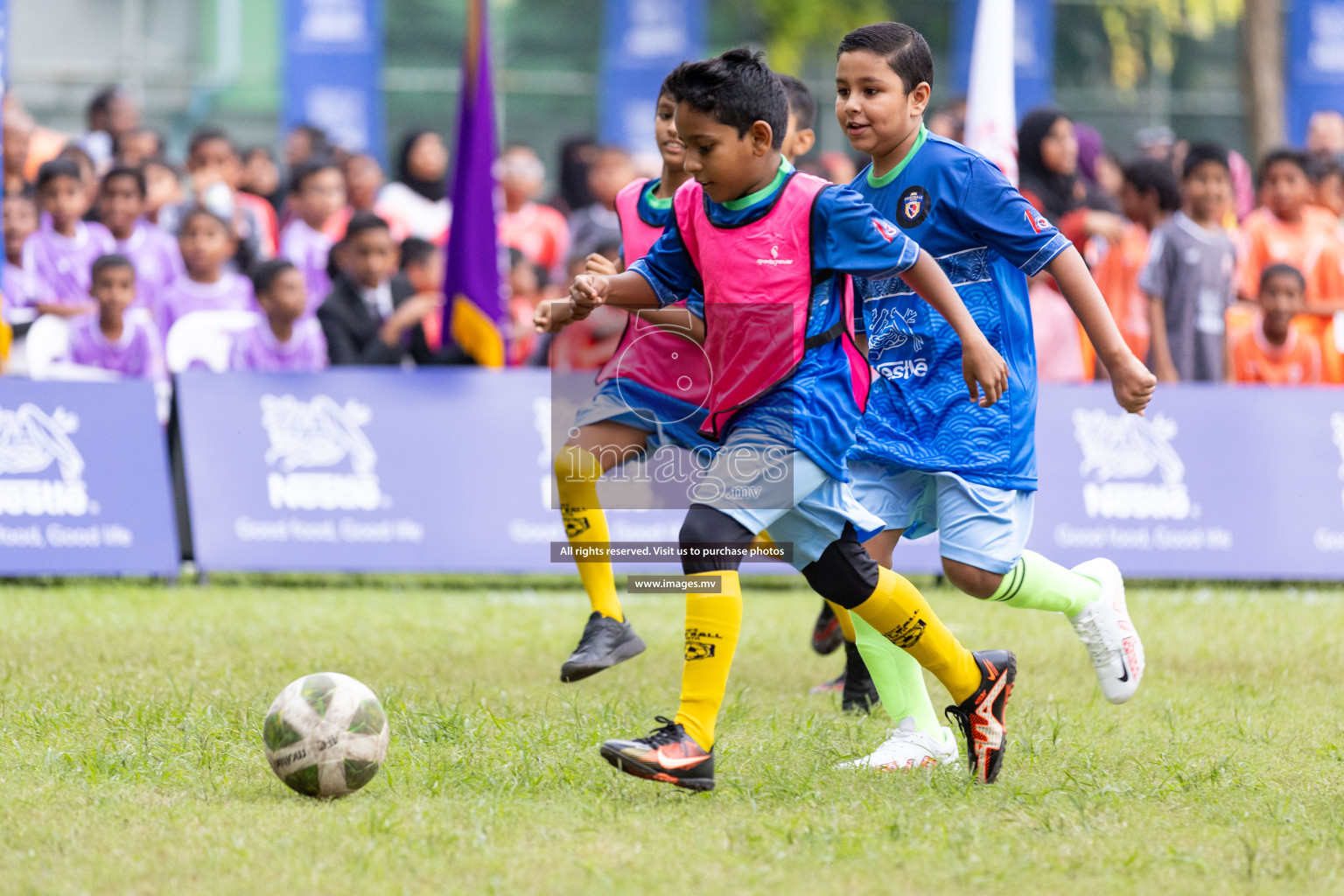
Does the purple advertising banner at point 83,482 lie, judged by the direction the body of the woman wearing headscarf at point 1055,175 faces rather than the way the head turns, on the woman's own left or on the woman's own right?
on the woman's own right

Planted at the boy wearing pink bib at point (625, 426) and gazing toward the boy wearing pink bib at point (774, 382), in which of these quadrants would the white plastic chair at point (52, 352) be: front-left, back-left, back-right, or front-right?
back-right

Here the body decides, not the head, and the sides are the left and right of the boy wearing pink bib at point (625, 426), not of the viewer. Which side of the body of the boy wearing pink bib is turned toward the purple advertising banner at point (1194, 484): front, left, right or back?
back

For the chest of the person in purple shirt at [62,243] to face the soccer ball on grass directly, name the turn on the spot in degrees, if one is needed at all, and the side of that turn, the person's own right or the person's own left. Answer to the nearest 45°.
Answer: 0° — they already face it

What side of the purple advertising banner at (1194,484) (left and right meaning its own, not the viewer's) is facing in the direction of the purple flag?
right

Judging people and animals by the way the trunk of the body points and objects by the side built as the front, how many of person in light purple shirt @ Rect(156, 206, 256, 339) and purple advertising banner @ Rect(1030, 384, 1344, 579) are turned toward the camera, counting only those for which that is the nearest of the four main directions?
2

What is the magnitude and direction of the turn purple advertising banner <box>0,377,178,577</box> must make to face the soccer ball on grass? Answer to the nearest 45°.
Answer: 0° — it already faces it

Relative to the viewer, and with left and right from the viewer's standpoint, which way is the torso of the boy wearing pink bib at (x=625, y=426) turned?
facing the viewer and to the left of the viewer

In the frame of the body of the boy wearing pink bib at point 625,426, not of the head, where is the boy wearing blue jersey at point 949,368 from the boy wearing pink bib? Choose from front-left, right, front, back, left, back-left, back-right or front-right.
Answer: left

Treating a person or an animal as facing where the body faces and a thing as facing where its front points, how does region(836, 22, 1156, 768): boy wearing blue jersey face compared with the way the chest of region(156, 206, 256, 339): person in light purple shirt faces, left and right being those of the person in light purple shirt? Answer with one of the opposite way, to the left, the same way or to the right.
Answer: to the right

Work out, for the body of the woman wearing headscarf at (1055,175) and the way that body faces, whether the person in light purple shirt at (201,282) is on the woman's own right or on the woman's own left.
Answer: on the woman's own right

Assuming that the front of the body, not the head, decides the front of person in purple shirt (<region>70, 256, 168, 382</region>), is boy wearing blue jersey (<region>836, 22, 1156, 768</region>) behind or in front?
in front
